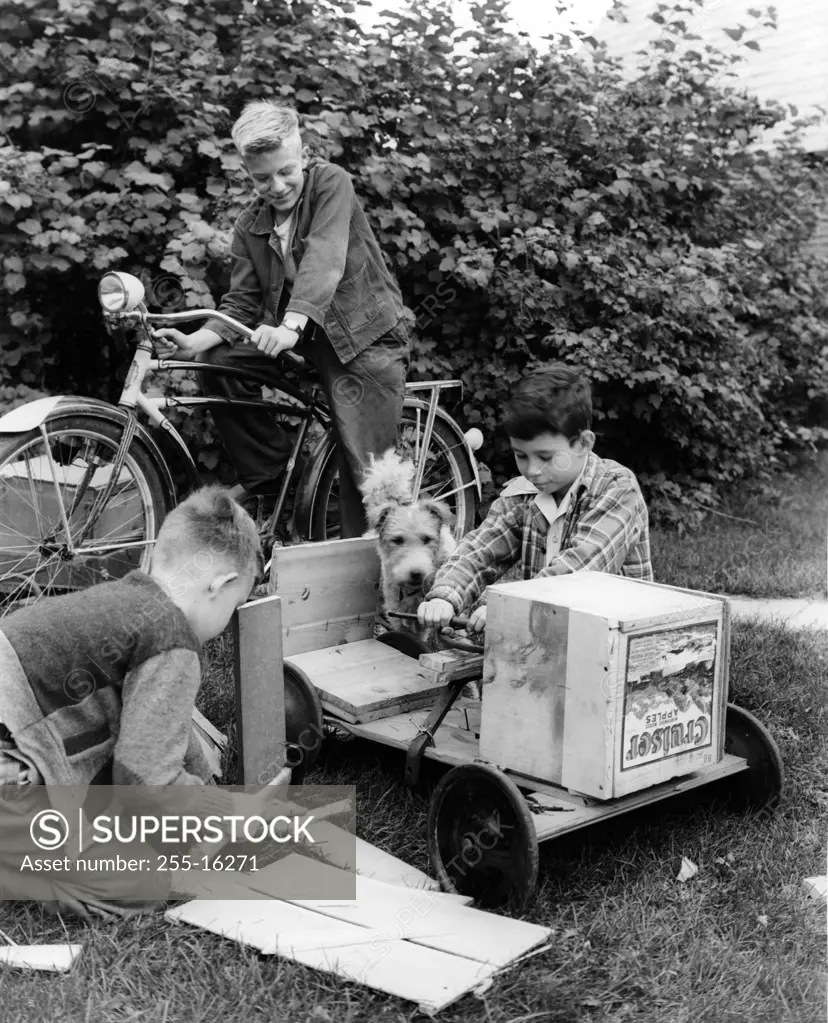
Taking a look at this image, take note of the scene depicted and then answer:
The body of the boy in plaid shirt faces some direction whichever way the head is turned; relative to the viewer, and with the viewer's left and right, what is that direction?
facing the viewer and to the left of the viewer

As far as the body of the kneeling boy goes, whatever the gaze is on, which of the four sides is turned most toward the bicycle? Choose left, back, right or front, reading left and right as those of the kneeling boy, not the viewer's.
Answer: left

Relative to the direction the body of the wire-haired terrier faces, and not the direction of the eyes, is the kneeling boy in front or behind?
in front

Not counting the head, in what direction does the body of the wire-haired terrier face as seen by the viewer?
toward the camera

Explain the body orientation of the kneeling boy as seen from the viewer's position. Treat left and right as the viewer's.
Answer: facing to the right of the viewer

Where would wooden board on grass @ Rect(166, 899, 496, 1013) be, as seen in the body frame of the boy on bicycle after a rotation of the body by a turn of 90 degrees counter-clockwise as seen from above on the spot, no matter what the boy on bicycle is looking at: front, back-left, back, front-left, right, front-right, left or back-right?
front-right

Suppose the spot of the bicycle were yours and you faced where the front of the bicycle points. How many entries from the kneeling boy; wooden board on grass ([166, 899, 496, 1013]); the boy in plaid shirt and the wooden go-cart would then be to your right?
0

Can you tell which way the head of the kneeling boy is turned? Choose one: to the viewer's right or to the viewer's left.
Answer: to the viewer's right

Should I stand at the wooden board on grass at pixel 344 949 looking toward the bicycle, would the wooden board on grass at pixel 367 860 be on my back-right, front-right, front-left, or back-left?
front-right

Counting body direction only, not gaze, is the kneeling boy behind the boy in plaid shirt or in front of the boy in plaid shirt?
in front
